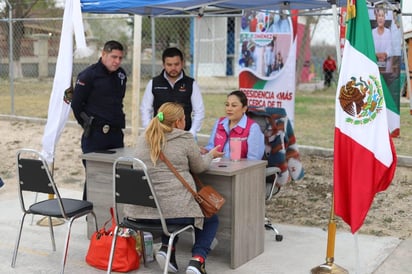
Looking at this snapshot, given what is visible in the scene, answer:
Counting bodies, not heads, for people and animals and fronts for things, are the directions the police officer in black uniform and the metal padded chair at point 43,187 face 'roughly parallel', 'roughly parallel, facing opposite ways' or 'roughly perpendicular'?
roughly perpendicular

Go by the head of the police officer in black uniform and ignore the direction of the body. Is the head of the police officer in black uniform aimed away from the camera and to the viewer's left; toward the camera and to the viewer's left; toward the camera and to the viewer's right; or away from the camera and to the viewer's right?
toward the camera and to the viewer's right

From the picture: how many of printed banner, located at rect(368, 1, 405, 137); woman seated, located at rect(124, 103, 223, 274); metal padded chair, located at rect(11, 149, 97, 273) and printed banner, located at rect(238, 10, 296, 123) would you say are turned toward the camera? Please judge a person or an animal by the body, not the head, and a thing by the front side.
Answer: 2

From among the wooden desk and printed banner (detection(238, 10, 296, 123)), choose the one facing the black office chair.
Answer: the printed banner

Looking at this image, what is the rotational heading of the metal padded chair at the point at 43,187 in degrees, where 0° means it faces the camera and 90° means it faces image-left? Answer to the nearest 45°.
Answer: approximately 225°

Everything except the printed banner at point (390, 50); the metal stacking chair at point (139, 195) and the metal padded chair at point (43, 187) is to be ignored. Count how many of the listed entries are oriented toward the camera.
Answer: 1

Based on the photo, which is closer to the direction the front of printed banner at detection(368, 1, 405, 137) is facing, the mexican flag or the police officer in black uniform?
the mexican flag

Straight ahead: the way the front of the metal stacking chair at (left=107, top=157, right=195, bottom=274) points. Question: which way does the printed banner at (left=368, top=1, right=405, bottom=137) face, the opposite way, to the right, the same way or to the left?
the opposite way

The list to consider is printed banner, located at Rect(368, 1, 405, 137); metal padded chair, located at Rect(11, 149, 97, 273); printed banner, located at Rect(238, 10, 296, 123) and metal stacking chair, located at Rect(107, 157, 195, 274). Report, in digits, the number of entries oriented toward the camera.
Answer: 2

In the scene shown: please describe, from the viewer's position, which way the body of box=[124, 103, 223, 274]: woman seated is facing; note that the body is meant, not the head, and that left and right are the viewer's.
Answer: facing away from the viewer and to the right of the viewer

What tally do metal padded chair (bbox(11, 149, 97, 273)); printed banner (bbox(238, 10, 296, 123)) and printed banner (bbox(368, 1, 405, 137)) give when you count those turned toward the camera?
2
